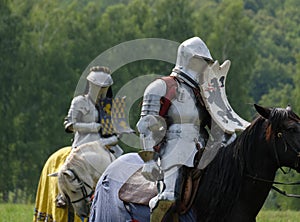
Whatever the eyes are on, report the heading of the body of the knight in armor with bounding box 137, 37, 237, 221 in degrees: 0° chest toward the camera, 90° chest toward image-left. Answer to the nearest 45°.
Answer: approximately 315°

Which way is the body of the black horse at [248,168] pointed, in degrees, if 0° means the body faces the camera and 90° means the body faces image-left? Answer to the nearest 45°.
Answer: approximately 270°

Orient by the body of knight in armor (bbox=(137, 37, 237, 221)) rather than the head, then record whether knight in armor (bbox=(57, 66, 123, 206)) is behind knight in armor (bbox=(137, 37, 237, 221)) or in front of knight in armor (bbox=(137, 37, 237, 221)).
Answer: behind

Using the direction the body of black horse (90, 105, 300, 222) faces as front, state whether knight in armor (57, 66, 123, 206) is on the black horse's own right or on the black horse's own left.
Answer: on the black horse's own left
